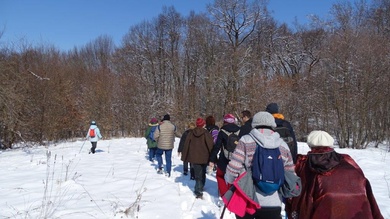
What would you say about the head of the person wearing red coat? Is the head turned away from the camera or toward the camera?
away from the camera

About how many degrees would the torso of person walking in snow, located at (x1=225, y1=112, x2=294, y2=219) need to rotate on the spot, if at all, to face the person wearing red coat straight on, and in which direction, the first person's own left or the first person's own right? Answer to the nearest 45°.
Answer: approximately 90° to the first person's own right

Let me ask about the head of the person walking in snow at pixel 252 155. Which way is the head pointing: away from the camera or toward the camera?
away from the camera

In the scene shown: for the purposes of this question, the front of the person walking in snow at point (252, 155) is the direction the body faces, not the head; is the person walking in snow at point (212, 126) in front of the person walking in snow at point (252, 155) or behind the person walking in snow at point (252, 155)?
in front

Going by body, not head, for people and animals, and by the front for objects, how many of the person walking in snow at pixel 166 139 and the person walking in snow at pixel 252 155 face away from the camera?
2

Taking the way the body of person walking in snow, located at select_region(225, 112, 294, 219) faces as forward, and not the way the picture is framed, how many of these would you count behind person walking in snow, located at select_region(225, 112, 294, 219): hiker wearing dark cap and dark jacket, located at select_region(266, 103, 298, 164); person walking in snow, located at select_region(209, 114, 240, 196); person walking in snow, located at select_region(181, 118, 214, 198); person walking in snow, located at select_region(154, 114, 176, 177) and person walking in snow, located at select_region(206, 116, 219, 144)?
0

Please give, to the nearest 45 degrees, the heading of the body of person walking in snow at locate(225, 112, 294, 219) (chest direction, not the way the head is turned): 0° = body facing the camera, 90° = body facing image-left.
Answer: approximately 180°

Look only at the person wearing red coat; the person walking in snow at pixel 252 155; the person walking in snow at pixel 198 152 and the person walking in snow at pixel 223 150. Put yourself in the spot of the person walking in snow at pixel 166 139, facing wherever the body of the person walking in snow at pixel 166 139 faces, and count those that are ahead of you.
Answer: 0

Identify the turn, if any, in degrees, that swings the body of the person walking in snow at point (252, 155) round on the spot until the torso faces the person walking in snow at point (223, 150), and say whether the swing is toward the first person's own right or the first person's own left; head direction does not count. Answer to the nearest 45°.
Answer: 0° — they already face them

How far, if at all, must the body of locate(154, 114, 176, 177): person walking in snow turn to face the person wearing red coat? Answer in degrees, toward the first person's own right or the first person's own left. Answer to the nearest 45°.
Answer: approximately 180°

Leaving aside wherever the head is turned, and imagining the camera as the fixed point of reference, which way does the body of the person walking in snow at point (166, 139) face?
away from the camera

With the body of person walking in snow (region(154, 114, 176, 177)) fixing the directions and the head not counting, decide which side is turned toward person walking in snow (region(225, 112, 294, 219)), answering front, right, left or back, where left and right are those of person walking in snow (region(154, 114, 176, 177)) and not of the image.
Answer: back

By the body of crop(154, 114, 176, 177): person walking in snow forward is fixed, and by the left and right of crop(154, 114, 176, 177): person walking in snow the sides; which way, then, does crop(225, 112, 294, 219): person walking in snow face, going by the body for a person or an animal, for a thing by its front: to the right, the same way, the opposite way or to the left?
the same way

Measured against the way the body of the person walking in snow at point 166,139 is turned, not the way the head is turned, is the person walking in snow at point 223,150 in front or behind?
behind

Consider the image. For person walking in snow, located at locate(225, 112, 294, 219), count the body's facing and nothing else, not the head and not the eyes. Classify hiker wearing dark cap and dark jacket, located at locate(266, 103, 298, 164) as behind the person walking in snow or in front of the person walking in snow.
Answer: in front
